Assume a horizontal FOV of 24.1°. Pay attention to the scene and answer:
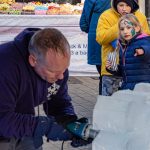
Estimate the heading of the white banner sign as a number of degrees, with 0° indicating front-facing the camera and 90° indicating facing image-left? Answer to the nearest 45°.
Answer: approximately 0°
